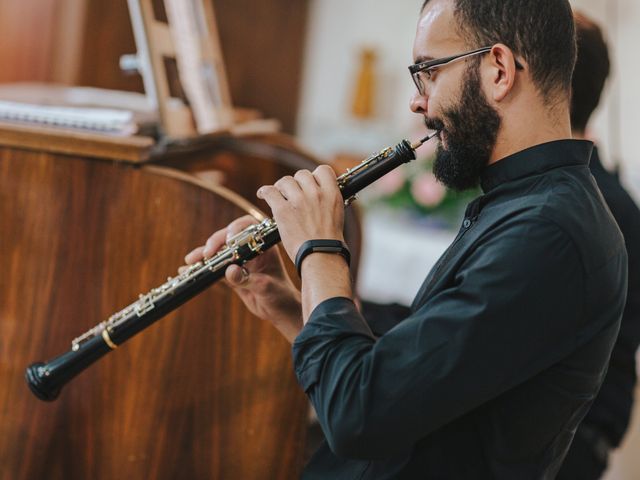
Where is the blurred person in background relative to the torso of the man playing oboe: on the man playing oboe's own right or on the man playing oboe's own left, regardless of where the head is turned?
on the man playing oboe's own right

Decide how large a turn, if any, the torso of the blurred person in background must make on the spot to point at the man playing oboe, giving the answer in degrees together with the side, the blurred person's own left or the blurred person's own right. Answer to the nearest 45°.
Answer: approximately 90° to the blurred person's own left

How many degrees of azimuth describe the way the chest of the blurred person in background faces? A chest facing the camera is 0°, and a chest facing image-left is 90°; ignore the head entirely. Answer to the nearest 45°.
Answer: approximately 90°

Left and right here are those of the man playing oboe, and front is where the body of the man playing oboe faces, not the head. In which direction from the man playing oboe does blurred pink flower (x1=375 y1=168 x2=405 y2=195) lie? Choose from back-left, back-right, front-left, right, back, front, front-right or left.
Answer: right

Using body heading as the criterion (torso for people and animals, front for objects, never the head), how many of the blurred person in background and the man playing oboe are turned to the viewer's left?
2

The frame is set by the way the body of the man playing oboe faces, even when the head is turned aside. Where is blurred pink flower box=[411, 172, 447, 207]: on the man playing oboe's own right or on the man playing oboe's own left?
on the man playing oboe's own right

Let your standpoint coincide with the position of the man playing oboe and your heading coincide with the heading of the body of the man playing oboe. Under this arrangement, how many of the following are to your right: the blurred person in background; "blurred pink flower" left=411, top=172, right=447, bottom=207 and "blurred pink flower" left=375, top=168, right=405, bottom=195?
3

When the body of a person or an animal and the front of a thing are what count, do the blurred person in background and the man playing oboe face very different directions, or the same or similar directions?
same or similar directions

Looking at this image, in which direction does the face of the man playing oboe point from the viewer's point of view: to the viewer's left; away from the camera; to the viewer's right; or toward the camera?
to the viewer's left

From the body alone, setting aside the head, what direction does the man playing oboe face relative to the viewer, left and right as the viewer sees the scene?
facing to the left of the viewer
